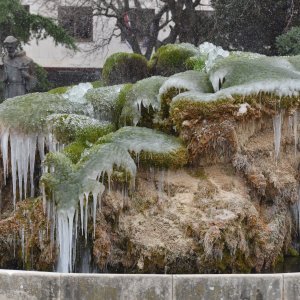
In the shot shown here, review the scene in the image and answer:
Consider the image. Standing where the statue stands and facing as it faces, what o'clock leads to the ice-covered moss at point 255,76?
The ice-covered moss is roughly at 10 o'clock from the statue.

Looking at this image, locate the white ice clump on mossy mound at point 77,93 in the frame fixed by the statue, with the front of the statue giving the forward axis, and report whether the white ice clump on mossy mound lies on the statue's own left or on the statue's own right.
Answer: on the statue's own left

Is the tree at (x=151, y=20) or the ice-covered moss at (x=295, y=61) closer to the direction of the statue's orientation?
the ice-covered moss

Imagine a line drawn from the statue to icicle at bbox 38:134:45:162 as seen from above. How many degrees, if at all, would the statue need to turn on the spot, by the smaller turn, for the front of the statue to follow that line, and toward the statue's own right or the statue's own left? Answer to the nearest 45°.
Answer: approximately 45° to the statue's own left

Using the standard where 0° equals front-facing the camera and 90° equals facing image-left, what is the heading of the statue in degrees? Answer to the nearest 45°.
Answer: approximately 45°

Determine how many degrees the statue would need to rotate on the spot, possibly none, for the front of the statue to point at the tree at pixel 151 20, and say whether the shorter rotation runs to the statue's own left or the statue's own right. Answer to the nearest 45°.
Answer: approximately 180°

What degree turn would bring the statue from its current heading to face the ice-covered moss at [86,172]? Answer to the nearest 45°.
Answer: approximately 45° to its left

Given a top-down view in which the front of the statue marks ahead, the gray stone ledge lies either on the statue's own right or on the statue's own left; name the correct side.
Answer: on the statue's own left

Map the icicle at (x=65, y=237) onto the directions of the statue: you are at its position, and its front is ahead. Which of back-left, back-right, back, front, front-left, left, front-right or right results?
front-left

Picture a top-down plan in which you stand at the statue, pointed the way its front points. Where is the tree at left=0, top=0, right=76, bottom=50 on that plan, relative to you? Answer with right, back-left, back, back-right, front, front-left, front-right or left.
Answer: back-right

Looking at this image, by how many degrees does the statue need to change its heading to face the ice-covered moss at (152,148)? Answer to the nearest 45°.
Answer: approximately 45° to its left

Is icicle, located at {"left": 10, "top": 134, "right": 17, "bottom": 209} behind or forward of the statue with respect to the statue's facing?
forward

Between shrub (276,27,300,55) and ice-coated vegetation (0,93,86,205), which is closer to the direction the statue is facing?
the ice-coated vegetation
